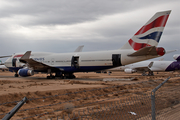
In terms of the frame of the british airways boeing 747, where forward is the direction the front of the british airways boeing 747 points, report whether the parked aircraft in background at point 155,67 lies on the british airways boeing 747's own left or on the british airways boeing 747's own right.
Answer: on the british airways boeing 747's own right

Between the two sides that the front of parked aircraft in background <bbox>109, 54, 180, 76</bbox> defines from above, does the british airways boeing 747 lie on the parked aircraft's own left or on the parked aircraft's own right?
on the parked aircraft's own left

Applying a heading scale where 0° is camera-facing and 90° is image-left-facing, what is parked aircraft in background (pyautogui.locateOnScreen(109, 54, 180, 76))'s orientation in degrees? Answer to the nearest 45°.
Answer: approximately 90°

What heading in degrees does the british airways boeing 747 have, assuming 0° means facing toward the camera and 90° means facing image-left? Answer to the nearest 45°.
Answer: approximately 135°
